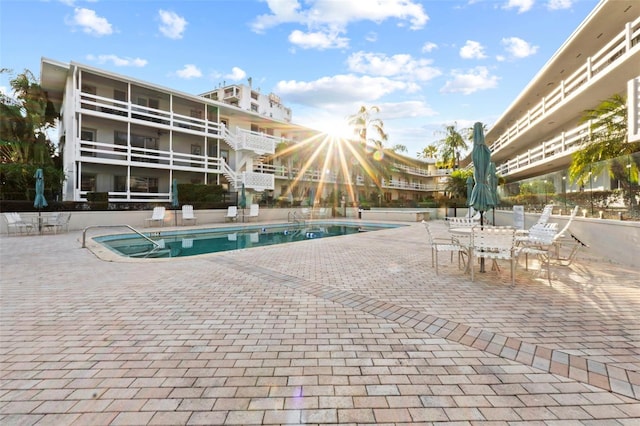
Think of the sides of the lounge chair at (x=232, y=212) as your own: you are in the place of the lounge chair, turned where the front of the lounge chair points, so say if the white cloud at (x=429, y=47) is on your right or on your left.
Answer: on your left

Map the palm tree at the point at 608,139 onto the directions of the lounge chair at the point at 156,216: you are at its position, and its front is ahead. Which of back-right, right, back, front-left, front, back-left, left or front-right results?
left

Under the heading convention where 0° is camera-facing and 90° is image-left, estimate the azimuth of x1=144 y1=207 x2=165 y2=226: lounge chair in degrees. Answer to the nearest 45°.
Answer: approximately 45°

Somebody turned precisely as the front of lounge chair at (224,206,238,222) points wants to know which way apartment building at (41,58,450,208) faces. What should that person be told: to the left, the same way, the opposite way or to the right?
to the left

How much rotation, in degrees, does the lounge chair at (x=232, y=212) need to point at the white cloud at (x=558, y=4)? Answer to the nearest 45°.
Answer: approximately 90° to its left

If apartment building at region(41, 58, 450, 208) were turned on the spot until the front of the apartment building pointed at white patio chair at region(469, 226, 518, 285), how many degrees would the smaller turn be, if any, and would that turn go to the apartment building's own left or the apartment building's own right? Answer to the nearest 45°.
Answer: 0° — it already faces it

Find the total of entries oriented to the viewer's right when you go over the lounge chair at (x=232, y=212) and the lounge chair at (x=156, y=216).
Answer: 0

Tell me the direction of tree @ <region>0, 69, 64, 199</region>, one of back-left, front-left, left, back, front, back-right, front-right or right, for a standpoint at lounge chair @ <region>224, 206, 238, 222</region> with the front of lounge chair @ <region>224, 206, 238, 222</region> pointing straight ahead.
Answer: front-right

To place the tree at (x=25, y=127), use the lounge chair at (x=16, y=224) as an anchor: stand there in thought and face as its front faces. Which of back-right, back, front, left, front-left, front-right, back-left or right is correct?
back-left

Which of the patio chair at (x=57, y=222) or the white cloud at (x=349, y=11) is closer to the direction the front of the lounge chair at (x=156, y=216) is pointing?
the patio chair

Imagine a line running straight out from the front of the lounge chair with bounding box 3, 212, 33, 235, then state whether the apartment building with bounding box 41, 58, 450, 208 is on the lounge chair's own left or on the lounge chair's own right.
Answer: on the lounge chair's own left

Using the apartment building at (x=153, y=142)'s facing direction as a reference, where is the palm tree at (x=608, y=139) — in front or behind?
in front
